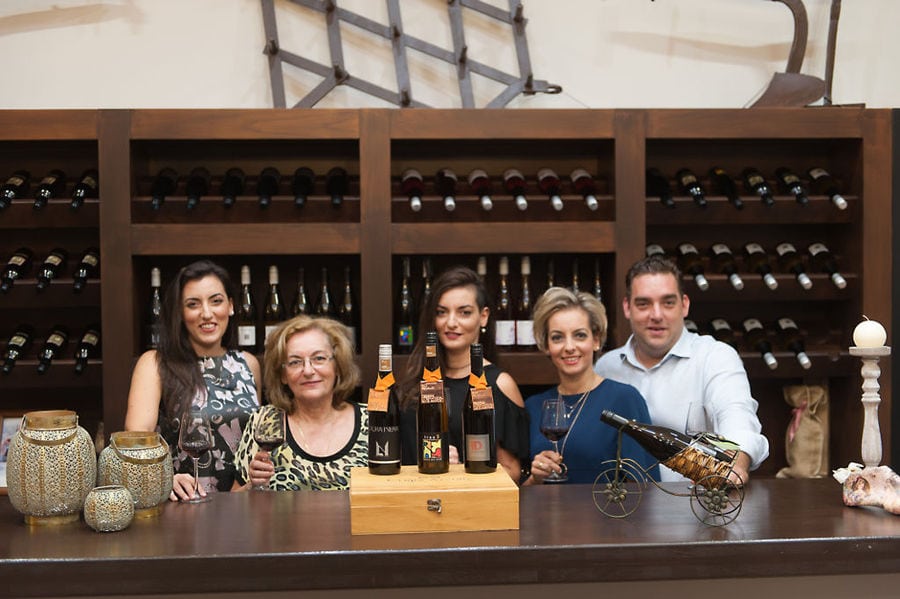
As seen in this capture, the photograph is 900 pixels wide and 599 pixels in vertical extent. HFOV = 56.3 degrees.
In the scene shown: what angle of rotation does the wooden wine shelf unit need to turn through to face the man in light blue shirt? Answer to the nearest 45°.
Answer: approximately 45° to its left

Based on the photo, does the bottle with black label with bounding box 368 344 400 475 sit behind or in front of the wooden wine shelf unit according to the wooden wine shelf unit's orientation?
in front

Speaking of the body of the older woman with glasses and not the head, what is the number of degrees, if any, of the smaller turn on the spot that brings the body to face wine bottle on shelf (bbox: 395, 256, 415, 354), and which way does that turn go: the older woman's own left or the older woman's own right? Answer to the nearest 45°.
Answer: approximately 180°

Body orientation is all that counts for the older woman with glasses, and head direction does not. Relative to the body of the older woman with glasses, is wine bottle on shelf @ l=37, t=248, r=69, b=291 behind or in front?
behind

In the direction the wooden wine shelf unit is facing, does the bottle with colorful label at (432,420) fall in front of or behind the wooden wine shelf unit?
in front

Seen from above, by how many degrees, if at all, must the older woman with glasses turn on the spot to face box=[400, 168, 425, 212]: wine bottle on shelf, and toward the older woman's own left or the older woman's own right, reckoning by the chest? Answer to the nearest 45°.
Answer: approximately 180°

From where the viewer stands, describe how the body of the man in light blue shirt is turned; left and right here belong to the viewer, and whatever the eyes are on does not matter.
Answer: facing the viewer

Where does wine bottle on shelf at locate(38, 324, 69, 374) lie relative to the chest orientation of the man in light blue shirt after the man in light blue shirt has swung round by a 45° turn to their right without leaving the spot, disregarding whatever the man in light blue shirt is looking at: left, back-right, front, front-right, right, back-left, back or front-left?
front-right

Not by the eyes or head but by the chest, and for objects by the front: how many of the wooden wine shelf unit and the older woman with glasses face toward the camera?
2

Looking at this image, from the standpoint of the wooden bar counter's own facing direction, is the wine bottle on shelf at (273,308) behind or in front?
behind

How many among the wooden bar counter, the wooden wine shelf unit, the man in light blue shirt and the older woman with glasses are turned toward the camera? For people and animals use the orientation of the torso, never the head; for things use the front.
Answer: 4

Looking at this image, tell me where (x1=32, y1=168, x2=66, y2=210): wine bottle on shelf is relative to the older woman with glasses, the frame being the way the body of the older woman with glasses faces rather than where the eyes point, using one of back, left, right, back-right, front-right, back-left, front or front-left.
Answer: back-right

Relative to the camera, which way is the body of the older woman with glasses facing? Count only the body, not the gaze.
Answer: toward the camera

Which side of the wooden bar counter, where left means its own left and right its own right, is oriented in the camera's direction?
front

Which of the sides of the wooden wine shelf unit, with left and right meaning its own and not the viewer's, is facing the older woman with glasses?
front
